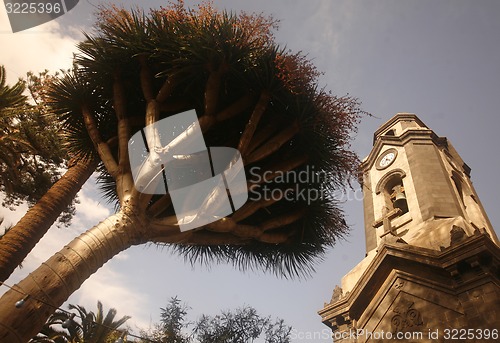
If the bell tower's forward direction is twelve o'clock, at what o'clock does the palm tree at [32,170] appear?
The palm tree is roughly at 12 o'clock from the bell tower.

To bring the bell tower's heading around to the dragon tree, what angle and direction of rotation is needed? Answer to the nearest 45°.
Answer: approximately 45° to its left

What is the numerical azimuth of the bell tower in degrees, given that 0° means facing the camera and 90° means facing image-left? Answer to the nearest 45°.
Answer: approximately 45°

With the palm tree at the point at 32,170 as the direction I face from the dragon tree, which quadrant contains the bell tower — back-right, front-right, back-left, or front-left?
back-right

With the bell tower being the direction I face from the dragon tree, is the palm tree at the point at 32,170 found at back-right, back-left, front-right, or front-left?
back-left
